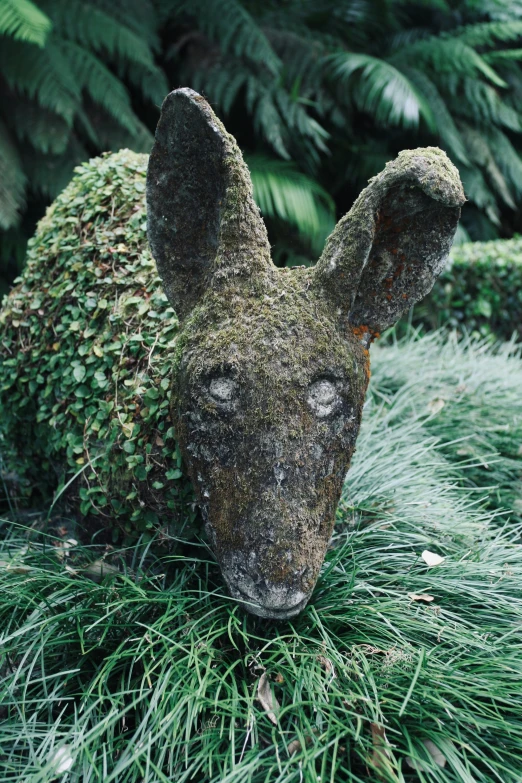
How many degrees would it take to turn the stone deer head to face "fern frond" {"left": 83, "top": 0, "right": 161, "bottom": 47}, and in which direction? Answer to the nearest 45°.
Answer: approximately 180°

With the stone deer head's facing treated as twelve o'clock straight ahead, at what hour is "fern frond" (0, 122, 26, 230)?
The fern frond is roughly at 5 o'clock from the stone deer head.

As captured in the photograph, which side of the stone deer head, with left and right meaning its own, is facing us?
front

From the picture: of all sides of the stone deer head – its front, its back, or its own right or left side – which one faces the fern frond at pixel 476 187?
back

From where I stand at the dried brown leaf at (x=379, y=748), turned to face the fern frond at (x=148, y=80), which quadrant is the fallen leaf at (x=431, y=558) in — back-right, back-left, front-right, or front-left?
front-right

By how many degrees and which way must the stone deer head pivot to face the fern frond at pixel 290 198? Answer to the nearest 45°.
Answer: approximately 180°

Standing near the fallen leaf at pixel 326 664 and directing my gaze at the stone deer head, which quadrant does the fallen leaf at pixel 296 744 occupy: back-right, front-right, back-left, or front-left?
back-left

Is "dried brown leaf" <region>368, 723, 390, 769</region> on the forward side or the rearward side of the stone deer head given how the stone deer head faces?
on the forward side

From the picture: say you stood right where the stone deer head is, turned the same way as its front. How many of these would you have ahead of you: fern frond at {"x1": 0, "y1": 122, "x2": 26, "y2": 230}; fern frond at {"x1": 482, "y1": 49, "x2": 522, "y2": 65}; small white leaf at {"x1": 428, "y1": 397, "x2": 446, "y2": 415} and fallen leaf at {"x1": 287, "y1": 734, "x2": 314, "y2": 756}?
1

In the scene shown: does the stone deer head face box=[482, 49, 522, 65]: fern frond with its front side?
no

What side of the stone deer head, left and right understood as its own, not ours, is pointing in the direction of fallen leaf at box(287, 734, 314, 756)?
front

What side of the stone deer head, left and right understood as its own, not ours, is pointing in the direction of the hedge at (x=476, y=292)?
back
